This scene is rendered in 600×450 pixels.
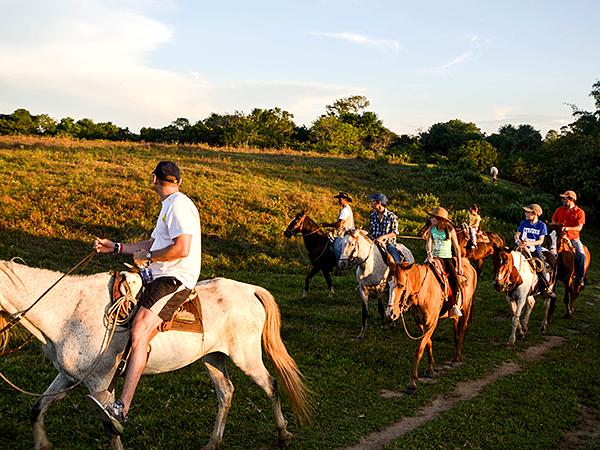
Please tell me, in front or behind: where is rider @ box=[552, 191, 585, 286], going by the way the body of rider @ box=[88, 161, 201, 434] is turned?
behind

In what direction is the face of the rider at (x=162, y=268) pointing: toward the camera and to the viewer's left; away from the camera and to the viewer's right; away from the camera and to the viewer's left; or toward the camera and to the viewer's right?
away from the camera and to the viewer's left

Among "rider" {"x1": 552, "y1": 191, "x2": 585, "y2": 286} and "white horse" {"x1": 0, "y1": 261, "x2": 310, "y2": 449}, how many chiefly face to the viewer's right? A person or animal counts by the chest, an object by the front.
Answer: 0

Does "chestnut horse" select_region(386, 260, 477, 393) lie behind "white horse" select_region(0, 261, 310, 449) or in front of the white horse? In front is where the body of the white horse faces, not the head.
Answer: behind

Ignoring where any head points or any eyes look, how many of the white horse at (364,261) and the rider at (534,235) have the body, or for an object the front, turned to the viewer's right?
0

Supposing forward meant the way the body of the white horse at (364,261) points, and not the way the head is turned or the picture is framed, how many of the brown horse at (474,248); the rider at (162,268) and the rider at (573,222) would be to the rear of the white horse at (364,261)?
2

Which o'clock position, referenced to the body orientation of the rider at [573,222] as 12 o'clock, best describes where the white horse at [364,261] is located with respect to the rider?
The white horse is roughly at 12 o'clock from the rider.

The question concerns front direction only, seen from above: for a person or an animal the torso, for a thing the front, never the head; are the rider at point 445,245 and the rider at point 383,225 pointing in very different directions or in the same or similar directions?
same or similar directions

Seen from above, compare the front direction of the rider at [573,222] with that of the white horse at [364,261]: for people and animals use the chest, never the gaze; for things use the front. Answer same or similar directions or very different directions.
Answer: same or similar directions

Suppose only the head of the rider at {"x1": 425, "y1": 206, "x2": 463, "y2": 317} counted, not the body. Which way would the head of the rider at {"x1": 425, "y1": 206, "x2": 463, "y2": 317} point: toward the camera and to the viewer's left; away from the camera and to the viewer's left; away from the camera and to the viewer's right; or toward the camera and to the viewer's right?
toward the camera and to the viewer's left

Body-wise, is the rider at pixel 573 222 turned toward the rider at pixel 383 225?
yes

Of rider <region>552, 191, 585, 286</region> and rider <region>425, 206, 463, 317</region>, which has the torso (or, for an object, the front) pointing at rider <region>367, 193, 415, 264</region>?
rider <region>552, 191, 585, 286</region>

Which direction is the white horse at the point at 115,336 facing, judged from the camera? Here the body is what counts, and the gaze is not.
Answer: to the viewer's left

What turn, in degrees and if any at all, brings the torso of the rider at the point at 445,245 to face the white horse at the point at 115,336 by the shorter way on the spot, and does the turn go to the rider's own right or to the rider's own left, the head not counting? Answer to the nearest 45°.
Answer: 0° — they already face it

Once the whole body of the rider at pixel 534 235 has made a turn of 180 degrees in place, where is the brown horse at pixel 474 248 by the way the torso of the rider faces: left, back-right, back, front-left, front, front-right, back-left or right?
left
